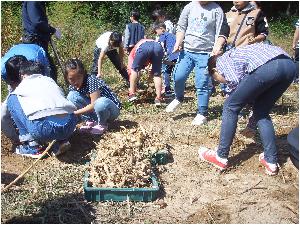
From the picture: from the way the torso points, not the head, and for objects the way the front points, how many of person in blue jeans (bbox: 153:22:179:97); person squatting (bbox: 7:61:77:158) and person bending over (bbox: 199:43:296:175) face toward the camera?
0

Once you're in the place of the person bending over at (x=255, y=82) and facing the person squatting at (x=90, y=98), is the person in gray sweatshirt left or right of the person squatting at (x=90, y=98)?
right

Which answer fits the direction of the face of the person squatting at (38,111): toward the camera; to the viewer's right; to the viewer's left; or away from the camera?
away from the camera

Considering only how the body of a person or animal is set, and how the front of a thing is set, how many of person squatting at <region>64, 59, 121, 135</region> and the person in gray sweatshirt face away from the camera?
0

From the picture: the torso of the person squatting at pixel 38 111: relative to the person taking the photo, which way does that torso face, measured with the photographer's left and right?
facing away from the viewer and to the left of the viewer

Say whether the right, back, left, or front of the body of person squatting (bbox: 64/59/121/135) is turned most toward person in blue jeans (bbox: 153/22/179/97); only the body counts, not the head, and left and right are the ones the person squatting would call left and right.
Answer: back

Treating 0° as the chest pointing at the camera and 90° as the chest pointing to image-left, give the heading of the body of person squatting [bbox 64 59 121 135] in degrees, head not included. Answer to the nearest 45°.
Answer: approximately 45°

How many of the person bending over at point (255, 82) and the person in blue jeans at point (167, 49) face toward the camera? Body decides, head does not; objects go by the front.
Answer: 0

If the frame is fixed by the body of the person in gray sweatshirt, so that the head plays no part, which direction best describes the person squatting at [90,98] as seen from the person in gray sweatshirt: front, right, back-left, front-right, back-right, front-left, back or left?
front

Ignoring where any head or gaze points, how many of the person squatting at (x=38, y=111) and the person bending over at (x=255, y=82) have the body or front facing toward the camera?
0

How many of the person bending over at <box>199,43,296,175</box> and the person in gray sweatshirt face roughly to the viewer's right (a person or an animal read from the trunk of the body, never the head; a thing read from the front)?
0
